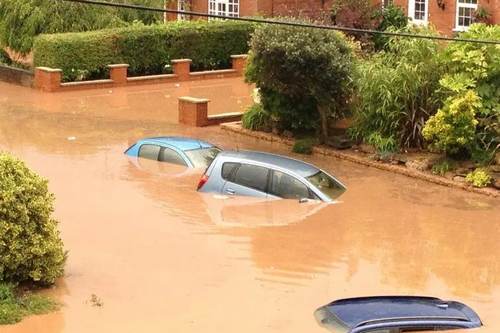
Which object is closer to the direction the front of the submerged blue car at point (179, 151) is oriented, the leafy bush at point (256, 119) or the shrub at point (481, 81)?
the shrub

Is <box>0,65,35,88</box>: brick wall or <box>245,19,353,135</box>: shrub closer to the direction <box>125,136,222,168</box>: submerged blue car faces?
the shrub

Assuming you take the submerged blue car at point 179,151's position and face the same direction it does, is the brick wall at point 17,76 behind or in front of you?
behind

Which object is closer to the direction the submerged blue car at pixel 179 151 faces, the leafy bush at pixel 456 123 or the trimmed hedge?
the leafy bush

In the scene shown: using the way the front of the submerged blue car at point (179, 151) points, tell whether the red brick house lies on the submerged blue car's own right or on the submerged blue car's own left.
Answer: on the submerged blue car's own left

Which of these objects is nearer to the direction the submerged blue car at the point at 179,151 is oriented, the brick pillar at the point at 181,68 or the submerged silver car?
the submerged silver car

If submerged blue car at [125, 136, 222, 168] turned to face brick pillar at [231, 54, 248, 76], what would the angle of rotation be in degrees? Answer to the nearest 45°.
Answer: approximately 135° to its left

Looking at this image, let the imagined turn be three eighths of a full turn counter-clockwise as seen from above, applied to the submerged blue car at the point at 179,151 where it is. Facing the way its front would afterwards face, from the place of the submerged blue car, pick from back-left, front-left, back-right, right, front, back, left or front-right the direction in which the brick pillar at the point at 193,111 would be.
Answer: front

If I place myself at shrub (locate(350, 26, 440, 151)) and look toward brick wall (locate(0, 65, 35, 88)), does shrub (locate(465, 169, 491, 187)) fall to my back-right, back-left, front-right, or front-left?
back-left

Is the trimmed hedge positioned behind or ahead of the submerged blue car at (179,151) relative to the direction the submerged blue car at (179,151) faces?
behind

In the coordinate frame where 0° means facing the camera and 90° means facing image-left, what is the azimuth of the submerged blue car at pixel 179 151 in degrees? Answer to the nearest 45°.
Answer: approximately 315°

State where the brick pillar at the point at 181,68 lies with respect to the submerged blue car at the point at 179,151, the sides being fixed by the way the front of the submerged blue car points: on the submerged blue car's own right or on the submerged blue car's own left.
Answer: on the submerged blue car's own left

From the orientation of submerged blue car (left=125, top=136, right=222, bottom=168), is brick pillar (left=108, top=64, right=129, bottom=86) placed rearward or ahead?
rearward
